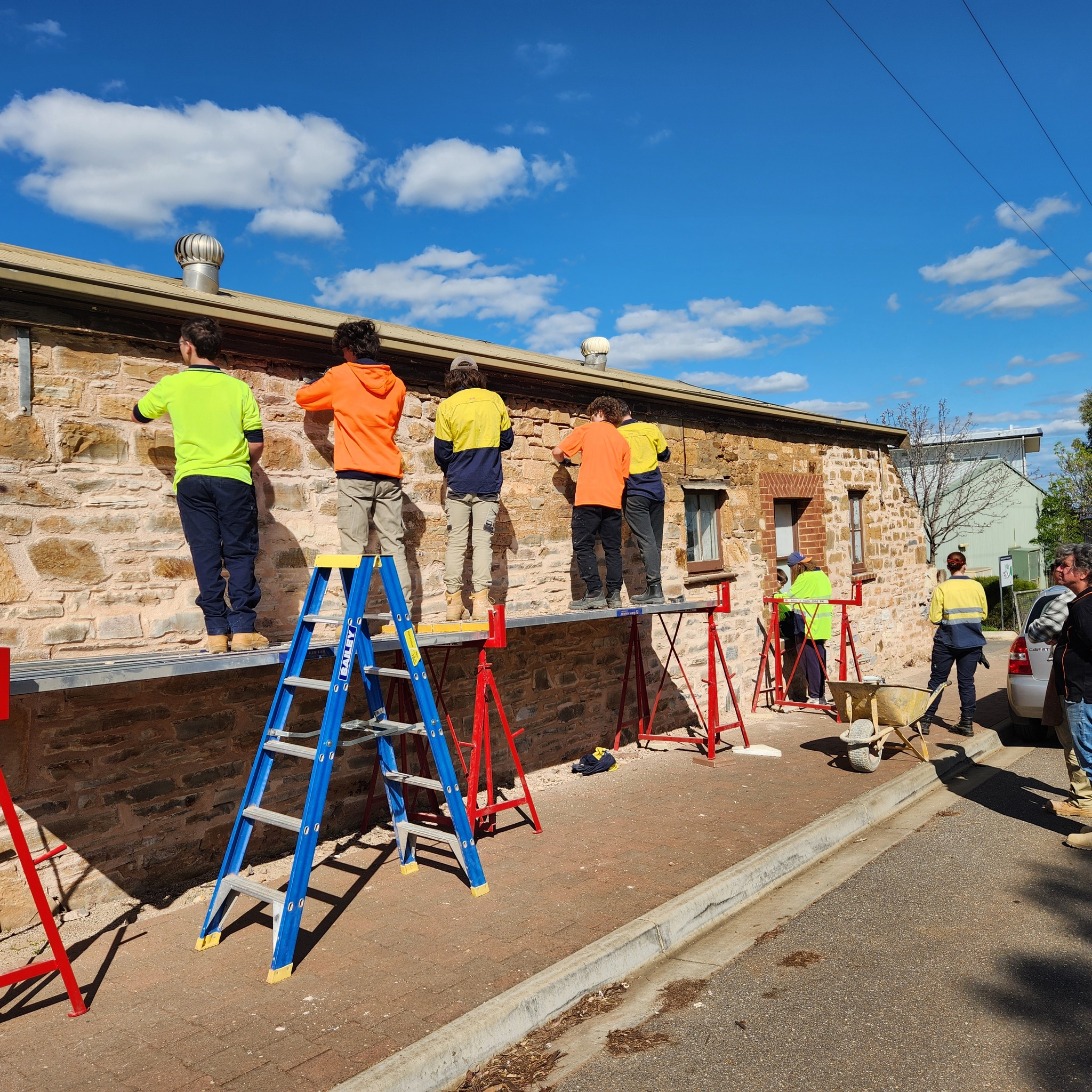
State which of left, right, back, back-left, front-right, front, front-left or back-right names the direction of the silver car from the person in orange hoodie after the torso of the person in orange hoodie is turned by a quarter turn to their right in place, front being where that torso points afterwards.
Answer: front-right

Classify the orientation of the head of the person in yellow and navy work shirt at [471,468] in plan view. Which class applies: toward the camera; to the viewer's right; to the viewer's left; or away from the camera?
away from the camera

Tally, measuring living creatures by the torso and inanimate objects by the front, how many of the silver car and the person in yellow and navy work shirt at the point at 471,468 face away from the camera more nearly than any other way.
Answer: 2

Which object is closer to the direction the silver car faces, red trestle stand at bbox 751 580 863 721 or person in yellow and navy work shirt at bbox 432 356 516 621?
the red trestle stand

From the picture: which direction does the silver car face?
away from the camera

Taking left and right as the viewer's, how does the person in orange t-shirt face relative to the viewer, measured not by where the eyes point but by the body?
facing away from the viewer and to the left of the viewer

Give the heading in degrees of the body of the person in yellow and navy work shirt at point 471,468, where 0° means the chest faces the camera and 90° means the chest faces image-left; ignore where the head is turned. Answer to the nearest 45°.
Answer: approximately 180°

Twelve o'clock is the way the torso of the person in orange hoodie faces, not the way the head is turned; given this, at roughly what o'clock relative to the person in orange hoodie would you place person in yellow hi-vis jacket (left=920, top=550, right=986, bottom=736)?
The person in yellow hi-vis jacket is roughly at 4 o'clock from the person in orange hoodie.

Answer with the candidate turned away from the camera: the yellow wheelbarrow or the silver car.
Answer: the silver car

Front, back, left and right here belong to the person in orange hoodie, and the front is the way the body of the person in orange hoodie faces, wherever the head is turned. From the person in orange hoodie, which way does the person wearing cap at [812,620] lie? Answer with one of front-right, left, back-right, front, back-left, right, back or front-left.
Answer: right

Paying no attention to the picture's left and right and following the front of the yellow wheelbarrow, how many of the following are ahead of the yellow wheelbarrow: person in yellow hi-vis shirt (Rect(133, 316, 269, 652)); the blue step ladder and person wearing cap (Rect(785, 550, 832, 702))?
2

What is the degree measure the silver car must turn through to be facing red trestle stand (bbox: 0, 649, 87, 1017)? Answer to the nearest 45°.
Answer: approximately 135° to its left

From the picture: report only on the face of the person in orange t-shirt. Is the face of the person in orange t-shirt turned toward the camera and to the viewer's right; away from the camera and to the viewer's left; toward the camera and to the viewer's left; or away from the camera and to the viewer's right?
away from the camera and to the viewer's left

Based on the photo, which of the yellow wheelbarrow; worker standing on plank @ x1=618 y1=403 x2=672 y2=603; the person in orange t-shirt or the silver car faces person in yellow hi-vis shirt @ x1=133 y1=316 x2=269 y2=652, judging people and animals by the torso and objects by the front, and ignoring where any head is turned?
the yellow wheelbarrow

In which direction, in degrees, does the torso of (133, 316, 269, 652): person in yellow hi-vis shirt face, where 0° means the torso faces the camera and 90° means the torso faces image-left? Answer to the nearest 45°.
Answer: approximately 180°

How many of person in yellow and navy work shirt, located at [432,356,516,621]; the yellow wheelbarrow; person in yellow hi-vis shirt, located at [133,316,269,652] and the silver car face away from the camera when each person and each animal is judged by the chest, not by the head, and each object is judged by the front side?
3

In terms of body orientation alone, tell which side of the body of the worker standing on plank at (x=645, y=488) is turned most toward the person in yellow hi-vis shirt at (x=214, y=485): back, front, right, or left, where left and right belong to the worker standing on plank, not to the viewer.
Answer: left
